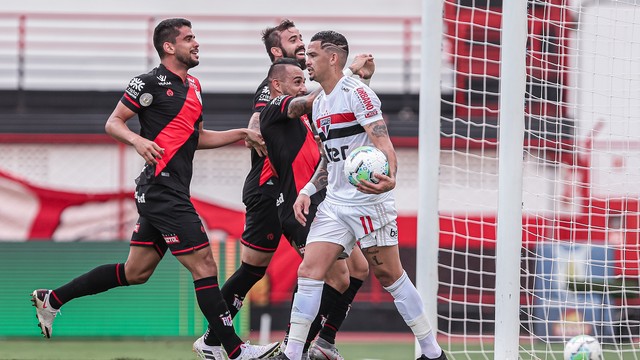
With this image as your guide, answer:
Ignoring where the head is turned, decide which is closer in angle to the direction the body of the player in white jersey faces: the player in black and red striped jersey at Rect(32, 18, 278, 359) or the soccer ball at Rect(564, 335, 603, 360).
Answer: the player in black and red striped jersey

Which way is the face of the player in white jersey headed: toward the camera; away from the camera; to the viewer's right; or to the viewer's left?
to the viewer's left

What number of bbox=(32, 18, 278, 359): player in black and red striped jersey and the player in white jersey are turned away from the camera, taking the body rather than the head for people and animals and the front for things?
0

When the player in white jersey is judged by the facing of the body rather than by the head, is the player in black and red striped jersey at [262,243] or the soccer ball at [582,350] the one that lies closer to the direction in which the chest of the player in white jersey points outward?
the player in black and red striped jersey

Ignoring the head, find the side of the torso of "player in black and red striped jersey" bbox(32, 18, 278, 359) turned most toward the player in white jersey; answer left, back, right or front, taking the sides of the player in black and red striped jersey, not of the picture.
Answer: front

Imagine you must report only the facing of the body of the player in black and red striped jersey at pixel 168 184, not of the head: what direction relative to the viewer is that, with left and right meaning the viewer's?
facing the viewer and to the right of the viewer

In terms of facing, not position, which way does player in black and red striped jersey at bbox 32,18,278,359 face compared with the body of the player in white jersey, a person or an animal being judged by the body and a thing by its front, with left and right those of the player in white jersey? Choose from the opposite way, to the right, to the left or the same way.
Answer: to the left

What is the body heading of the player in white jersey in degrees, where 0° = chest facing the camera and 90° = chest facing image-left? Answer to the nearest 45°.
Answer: approximately 45°

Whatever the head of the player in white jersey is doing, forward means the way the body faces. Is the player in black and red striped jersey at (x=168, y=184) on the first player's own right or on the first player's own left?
on the first player's own right
